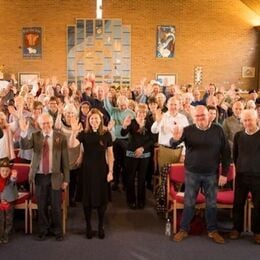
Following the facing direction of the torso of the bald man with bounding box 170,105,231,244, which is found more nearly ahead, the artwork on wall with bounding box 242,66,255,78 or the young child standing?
the young child standing

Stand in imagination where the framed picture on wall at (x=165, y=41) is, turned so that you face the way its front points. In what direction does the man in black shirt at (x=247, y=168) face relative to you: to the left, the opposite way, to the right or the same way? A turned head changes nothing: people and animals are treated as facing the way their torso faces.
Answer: the same way

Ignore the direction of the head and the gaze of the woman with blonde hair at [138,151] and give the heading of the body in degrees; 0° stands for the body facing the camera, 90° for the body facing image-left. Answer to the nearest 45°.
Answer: approximately 0°

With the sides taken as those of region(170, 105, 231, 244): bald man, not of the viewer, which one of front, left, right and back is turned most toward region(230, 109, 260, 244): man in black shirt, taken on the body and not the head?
left

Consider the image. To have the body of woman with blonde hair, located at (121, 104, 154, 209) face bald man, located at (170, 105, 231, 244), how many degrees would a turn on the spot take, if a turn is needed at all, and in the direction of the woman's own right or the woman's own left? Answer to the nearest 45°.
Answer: approximately 45° to the woman's own left

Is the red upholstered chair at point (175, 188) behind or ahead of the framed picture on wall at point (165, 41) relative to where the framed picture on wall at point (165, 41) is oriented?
ahead

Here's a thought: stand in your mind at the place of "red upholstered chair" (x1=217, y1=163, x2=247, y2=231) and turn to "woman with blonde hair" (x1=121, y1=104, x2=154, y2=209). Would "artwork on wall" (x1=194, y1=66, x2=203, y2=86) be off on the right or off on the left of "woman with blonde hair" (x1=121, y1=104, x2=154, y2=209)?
right

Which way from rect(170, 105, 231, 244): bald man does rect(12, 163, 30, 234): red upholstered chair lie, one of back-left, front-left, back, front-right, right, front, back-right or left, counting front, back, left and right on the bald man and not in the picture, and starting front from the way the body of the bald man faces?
right

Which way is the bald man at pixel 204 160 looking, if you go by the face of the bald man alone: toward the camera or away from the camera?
toward the camera

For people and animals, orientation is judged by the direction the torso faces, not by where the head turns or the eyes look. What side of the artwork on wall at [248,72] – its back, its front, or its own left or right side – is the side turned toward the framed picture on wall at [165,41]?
right

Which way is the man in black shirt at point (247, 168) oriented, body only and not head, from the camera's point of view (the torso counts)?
toward the camera

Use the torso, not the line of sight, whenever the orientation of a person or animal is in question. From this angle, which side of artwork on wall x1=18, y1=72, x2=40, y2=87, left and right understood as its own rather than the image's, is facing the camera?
front

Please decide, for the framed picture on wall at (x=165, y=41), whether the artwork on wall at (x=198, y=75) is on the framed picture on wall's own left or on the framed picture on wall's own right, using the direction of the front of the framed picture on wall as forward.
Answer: on the framed picture on wall's own left

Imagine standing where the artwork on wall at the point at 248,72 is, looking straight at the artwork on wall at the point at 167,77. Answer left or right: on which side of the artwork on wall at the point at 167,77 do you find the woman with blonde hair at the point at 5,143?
left

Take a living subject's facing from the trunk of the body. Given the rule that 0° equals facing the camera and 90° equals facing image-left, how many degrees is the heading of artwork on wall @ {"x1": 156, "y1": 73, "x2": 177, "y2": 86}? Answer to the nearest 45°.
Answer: approximately 0°

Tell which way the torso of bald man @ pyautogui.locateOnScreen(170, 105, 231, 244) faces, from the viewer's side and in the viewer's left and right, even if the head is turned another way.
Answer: facing the viewer

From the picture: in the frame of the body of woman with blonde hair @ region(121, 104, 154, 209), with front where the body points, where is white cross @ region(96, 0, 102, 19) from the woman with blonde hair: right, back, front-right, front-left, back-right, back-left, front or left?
back

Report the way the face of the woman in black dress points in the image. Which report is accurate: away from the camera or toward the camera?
toward the camera

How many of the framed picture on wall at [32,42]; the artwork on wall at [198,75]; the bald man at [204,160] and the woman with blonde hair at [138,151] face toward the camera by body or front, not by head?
4
